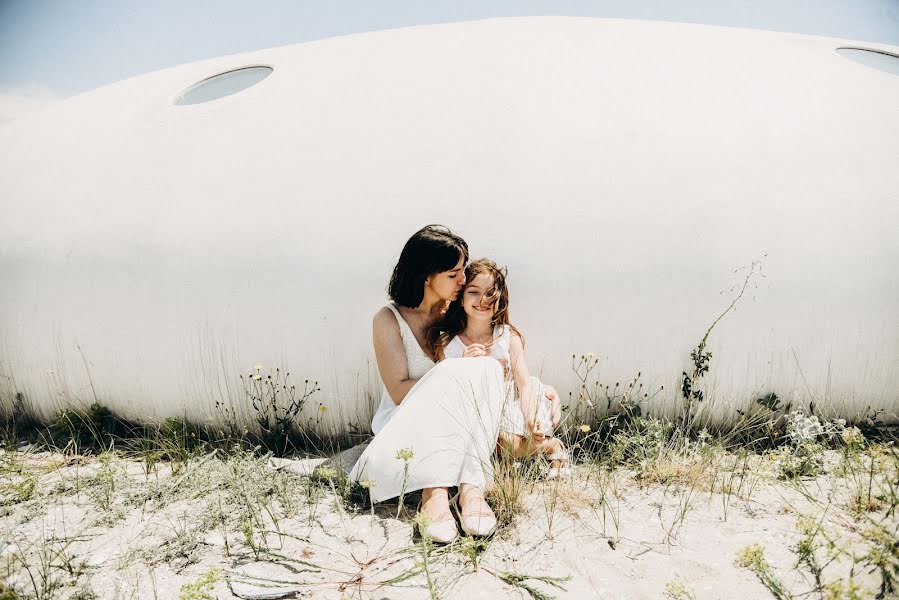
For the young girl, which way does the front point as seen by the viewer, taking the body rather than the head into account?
toward the camera

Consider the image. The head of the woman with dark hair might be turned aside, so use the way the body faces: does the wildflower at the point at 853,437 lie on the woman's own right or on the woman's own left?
on the woman's own left

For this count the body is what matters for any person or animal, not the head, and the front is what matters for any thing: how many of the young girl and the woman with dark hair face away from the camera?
0

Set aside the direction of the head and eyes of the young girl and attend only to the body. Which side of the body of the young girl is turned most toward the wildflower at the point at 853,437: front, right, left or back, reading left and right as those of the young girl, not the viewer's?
left

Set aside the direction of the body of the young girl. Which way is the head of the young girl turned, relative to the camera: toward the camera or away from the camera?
toward the camera

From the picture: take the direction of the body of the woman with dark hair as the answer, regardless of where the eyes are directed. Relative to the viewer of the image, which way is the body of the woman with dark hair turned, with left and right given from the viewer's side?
facing the viewer and to the right of the viewer
